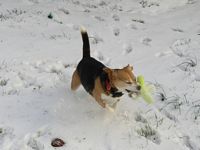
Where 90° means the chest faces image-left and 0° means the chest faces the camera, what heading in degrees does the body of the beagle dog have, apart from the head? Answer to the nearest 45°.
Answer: approximately 315°
